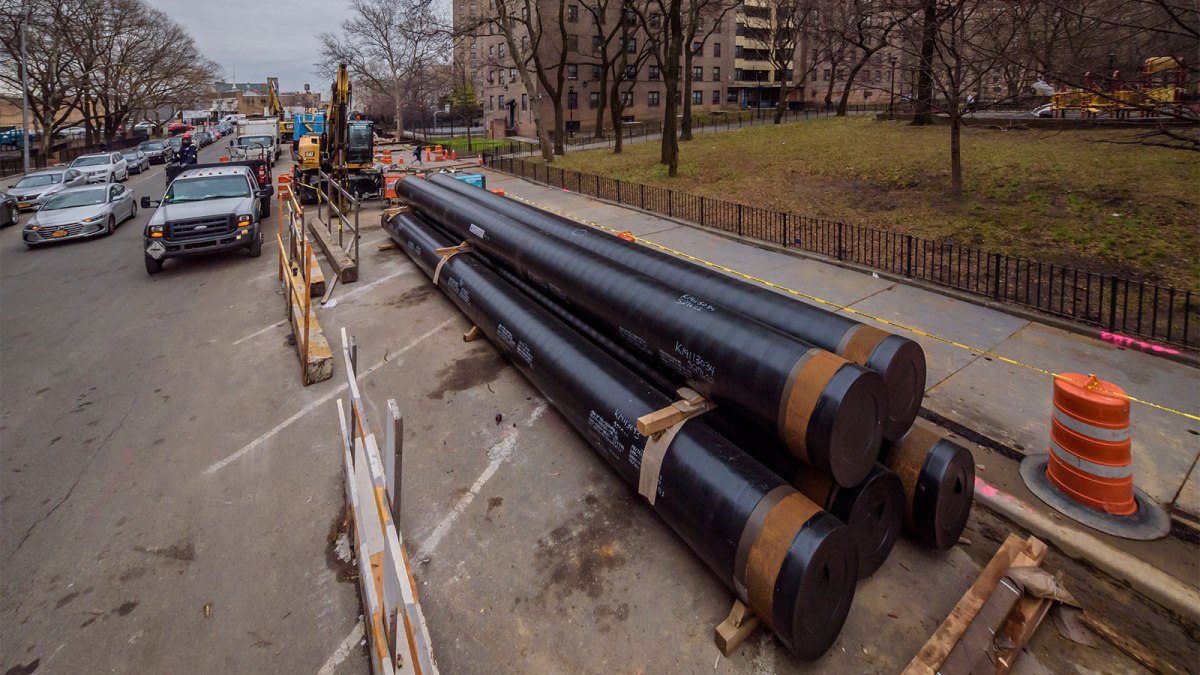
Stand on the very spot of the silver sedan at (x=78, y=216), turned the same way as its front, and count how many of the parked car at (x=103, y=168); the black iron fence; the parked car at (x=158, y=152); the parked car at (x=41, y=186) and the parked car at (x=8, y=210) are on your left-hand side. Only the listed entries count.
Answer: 1

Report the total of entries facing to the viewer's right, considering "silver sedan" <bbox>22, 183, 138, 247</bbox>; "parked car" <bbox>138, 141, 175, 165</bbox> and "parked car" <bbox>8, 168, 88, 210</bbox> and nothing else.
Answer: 0

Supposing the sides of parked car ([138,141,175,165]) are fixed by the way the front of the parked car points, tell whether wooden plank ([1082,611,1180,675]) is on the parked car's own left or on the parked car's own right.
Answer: on the parked car's own left

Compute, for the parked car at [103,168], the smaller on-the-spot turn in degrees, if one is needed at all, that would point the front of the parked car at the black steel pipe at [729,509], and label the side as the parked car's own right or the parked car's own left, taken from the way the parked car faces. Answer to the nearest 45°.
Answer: approximately 45° to the parked car's own left

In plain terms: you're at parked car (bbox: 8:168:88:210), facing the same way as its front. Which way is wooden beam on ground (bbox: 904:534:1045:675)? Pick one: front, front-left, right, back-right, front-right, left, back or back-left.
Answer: front-left

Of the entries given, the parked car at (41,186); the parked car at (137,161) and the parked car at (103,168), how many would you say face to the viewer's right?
0

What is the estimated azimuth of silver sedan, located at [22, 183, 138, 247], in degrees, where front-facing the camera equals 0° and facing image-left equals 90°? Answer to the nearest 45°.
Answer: approximately 45°

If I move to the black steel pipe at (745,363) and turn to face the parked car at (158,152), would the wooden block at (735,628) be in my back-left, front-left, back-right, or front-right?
back-left

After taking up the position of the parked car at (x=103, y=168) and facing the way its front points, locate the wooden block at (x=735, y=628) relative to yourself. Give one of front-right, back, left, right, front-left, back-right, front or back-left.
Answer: front-left

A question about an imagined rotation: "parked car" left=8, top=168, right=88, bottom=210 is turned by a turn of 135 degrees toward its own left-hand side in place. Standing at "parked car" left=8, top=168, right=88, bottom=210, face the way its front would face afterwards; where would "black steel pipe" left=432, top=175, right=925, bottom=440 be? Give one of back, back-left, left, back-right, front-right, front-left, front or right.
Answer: right

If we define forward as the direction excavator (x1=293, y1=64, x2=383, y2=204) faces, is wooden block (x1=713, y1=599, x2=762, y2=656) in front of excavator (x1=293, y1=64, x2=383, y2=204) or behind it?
in front

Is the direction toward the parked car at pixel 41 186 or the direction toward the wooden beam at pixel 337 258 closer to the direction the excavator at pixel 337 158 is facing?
the wooden beam

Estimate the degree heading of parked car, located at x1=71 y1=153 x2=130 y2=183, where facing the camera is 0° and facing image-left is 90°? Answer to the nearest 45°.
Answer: approximately 45°

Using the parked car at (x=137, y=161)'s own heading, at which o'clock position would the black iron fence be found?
The black iron fence is roughly at 10 o'clock from the parked car.

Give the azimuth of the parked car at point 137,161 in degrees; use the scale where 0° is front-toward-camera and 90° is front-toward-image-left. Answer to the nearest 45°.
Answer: approximately 45°

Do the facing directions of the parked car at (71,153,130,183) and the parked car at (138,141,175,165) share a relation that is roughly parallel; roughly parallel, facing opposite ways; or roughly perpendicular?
roughly parallel
